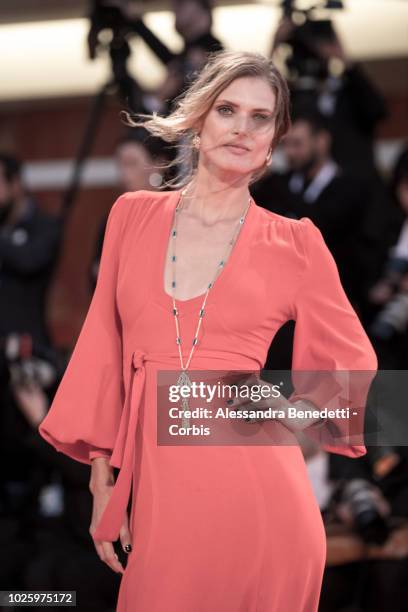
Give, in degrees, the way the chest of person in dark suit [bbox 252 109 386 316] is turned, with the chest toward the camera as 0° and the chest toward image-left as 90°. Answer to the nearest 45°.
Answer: approximately 45°

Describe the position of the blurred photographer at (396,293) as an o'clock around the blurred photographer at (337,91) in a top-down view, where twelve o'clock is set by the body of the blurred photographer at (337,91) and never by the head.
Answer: the blurred photographer at (396,293) is roughly at 10 o'clock from the blurred photographer at (337,91).

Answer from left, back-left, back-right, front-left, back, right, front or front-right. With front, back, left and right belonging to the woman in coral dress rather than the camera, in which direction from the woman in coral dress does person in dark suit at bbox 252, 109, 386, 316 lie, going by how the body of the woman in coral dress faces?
back

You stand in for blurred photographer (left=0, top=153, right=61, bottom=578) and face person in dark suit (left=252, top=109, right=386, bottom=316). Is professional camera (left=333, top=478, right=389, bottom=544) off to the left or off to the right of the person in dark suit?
right

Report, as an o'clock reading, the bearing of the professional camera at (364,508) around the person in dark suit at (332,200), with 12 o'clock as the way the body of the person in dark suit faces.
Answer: The professional camera is roughly at 10 o'clock from the person in dark suit.

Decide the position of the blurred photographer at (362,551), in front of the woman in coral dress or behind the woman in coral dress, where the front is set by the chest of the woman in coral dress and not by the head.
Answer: behind

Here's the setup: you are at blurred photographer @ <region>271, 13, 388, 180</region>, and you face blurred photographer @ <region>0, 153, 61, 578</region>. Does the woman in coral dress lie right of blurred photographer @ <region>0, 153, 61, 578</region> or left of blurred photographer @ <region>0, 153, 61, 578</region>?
left

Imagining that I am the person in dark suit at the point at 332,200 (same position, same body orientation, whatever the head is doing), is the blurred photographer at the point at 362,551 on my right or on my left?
on my left

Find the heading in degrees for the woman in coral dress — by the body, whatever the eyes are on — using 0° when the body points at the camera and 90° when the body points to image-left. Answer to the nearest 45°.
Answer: approximately 0°
